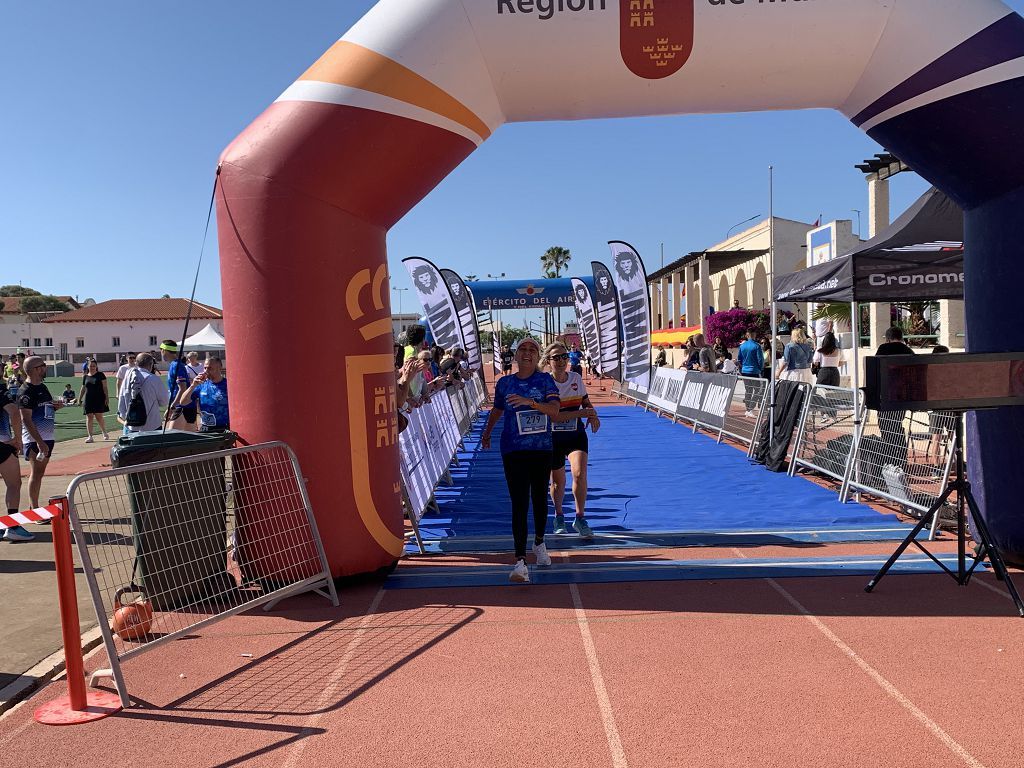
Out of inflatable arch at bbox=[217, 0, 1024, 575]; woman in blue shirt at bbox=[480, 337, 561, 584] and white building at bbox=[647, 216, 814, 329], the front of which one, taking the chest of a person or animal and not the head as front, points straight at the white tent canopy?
the white building

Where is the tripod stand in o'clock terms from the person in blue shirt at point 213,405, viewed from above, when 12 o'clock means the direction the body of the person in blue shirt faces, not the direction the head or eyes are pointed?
The tripod stand is roughly at 9 o'clock from the person in blue shirt.

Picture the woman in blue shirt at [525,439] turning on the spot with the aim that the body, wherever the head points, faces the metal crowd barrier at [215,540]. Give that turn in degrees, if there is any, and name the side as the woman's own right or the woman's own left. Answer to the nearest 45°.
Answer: approximately 90° to the woman's own right

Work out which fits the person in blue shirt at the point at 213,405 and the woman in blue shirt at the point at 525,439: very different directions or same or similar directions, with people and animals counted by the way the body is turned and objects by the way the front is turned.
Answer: same or similar directions

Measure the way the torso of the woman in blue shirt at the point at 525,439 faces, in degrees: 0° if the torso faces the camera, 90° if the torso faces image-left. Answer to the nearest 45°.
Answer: approximately 0°

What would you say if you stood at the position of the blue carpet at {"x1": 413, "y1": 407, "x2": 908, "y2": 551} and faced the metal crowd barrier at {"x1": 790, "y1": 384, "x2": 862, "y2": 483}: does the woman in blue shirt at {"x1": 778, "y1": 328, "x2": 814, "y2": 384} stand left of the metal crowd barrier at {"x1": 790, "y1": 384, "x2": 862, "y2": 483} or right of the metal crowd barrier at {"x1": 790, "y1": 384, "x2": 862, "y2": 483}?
left

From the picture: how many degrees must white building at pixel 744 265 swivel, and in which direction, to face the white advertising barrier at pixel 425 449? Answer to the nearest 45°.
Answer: approximately 45° to its left

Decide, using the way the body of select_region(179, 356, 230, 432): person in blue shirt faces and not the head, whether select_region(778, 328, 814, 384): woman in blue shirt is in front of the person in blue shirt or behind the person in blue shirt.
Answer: behind

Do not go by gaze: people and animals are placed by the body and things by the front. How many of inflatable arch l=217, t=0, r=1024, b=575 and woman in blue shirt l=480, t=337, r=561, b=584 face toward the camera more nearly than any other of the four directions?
2

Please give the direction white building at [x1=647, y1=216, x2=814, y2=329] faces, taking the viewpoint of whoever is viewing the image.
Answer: facing the viewer and to the left of the viewer

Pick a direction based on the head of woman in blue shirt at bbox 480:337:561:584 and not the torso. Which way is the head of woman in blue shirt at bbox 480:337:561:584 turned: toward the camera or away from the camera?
toward the camera

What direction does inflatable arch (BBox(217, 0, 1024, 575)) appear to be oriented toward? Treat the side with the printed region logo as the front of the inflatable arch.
toward the camera

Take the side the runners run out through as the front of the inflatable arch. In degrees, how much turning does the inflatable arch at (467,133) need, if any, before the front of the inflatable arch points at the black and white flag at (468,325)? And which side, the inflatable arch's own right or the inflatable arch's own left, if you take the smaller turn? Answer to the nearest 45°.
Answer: approximately 180°

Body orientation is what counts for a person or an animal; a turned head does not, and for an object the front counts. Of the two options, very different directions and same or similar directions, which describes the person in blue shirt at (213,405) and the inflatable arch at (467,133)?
same or similar directions

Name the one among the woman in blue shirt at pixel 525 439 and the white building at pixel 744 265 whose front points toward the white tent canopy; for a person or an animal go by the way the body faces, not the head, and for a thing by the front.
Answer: the white building

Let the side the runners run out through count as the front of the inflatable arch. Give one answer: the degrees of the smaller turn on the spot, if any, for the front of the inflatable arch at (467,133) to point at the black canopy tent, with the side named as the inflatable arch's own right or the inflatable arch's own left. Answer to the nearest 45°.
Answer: approximately 135° to the inflatable arch's own left
